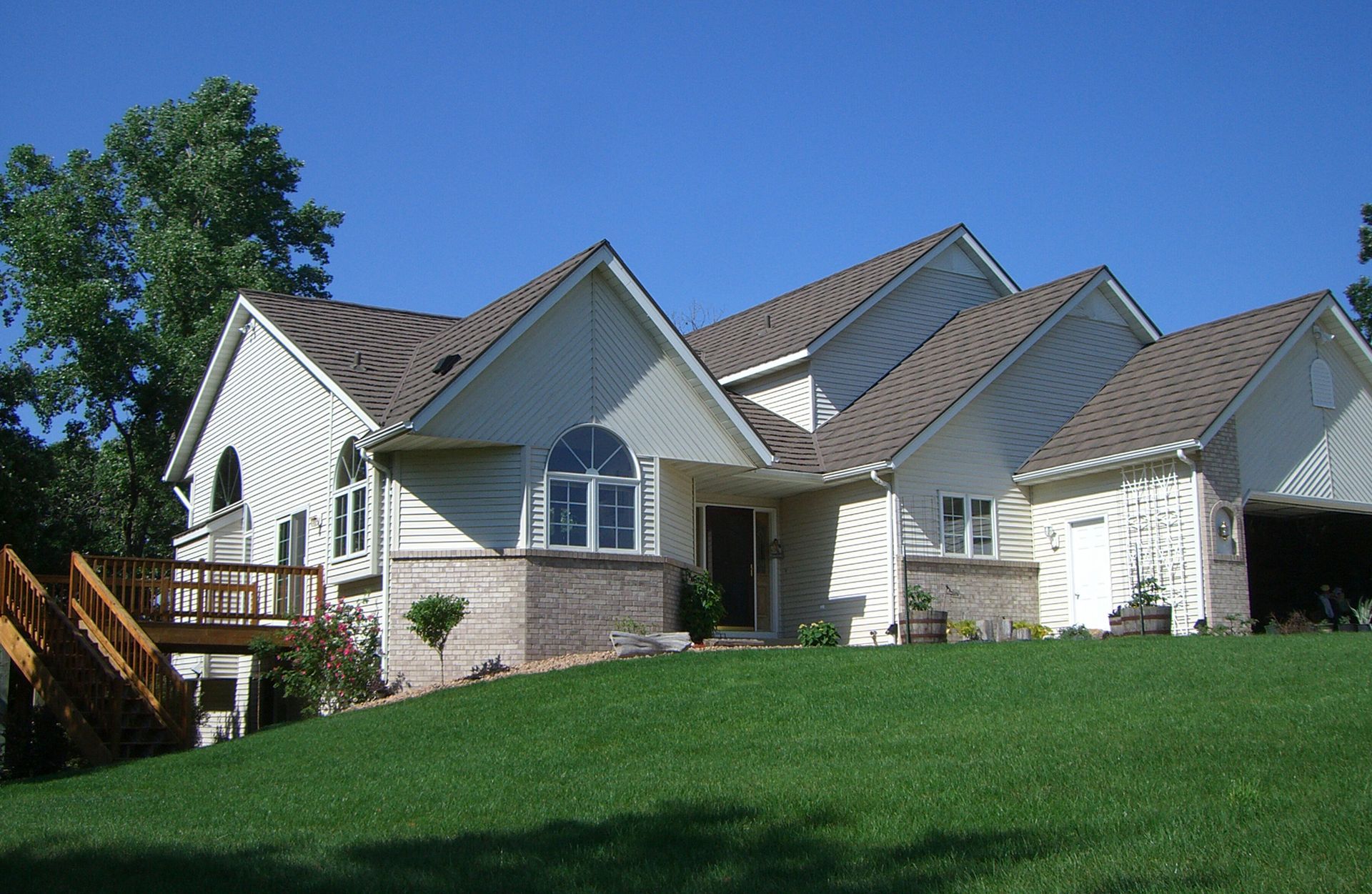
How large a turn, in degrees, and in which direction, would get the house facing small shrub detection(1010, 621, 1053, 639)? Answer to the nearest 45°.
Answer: approximately 45° to its left

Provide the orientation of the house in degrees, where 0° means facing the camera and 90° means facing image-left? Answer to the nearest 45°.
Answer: approximately 315°

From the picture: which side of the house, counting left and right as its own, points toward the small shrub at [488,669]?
right

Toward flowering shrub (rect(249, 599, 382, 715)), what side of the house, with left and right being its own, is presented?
right

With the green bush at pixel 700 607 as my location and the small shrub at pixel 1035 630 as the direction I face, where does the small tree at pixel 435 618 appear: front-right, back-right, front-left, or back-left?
back-right

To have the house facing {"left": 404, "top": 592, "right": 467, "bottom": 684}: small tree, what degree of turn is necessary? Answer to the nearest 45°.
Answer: approximately 90° to its right
